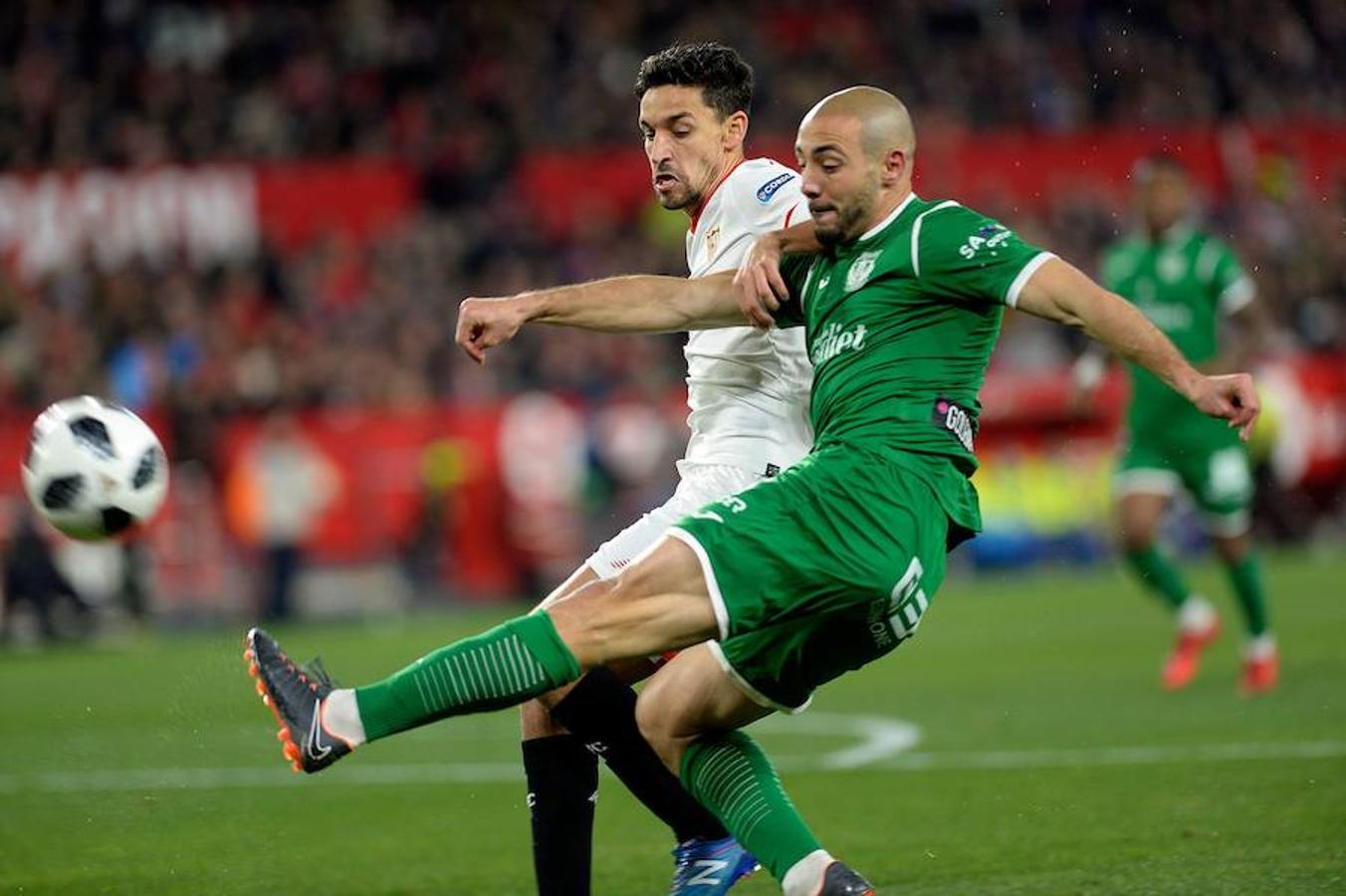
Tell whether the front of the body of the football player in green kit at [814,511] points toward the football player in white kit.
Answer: no

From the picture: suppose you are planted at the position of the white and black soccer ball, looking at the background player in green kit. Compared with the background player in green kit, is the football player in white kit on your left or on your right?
right

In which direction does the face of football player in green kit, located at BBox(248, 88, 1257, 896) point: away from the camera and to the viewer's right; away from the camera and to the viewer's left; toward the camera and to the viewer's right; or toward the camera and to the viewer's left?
toward the camera and to the viewer's left

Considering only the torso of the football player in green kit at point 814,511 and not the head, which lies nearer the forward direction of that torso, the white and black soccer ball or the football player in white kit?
the white and black soccer ball

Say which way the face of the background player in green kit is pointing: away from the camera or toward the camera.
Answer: toward the camera

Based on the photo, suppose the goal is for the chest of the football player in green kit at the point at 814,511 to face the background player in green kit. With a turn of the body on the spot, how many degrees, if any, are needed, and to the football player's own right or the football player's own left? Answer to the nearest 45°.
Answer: approximately 135° to the football player's own right
